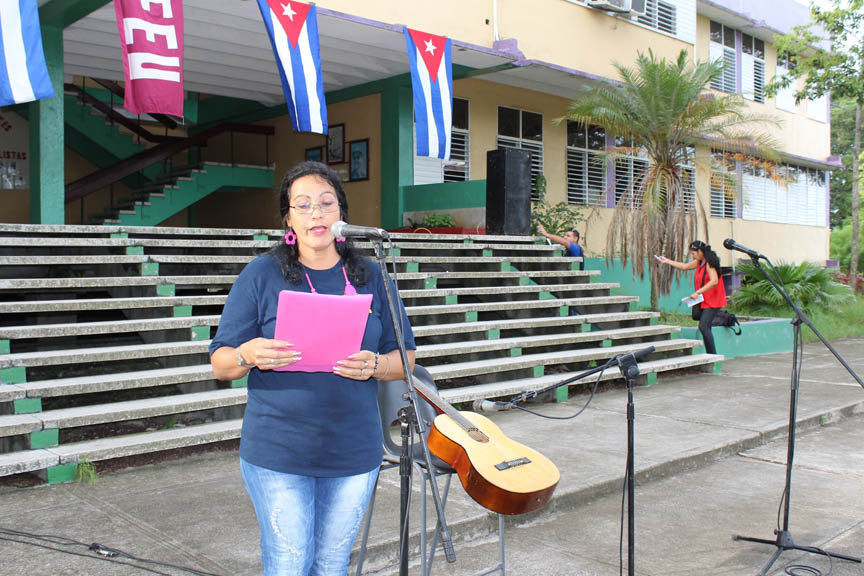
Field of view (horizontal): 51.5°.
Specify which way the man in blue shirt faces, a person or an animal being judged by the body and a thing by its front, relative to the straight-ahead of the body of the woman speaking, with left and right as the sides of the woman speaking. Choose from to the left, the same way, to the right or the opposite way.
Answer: to the right

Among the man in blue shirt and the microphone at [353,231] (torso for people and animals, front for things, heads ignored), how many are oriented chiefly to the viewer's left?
2

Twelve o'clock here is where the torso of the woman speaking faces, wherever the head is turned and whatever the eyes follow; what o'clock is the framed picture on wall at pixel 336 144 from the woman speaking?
The framed picture on wall is roughly at 6 o'clock from the woman speaking.

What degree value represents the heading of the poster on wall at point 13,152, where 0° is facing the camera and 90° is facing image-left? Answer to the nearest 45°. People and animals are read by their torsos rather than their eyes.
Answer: approximately 0°

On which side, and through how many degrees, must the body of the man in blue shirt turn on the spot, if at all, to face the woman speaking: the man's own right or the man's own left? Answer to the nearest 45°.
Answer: approximately 90° to the man's own left

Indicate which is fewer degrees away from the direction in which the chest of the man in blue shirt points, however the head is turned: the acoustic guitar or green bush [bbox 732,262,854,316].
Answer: the acoustic guitar

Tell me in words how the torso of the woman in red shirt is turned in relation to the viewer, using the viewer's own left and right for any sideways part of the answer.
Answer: facing to the left of the viewer
